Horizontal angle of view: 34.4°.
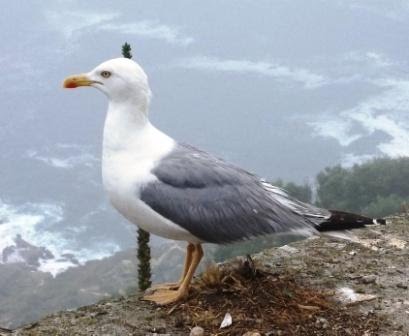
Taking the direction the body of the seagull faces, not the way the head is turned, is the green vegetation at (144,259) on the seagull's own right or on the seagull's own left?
on the seagull's own right

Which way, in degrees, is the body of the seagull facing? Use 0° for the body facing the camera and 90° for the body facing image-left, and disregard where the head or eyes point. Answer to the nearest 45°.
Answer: approximately 90°
